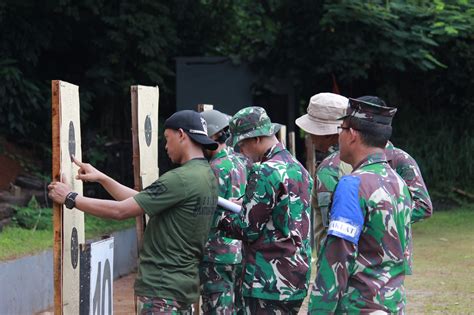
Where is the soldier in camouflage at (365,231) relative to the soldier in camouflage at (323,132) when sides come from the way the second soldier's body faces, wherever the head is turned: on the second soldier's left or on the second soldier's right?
on the second soldier's left

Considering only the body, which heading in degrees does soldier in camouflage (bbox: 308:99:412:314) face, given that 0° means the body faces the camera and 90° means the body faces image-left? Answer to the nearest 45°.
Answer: approximately 135°
